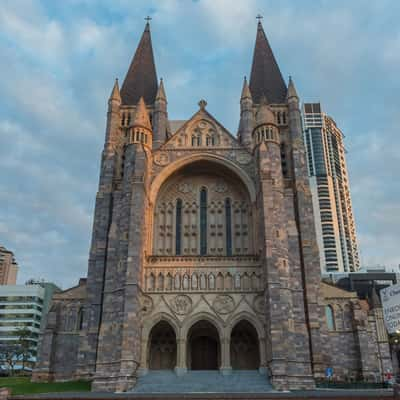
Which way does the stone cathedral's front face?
toward the camera
